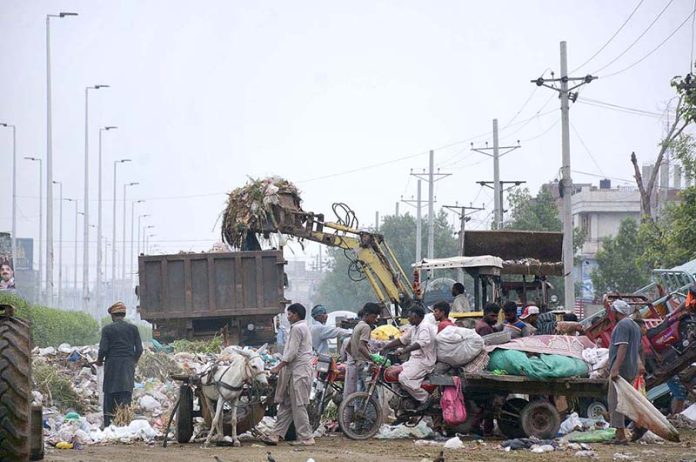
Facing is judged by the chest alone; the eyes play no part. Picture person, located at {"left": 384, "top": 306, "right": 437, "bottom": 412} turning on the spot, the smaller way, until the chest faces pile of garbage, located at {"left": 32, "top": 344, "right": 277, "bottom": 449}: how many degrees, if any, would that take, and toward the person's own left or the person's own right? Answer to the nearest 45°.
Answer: approximately 45° to the person's own right

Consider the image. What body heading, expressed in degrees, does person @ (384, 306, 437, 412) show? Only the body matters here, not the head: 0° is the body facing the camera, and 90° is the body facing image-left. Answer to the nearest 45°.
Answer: approximately 90°

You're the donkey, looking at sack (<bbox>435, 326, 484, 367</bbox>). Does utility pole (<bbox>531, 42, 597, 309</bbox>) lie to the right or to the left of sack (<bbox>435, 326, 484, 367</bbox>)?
left

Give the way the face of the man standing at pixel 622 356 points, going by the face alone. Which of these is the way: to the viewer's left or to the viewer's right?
to the viewer's left

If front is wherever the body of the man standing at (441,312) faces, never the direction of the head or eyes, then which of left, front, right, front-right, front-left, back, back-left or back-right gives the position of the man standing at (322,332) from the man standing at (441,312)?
front-right

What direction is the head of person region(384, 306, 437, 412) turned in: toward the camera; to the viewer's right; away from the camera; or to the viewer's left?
to the viewer's left

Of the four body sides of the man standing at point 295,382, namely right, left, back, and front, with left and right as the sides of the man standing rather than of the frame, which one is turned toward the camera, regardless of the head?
left

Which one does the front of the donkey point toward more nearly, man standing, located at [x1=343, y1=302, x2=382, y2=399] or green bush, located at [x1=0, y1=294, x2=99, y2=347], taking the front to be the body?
the man standing

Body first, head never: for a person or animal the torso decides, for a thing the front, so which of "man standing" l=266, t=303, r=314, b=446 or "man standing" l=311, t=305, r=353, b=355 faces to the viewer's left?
"man standing" l=266, t=303, r=314, b=446

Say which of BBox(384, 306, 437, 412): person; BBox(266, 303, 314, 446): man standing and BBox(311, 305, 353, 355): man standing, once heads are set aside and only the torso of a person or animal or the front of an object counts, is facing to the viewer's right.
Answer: BBox(311, 305, 353, 355): man standing

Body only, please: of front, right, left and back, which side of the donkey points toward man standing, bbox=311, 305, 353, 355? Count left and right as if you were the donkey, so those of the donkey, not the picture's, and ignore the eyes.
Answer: left

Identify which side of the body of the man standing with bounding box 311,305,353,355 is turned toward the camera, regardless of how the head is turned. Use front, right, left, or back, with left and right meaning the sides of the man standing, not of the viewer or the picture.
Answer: right
